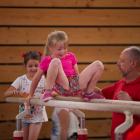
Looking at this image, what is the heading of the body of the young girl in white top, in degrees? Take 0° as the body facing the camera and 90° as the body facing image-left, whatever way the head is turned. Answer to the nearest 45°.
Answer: approximately 0°

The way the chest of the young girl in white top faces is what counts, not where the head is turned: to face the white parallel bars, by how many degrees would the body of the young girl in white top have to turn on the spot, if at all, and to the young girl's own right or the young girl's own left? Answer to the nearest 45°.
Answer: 0° — they already face it
